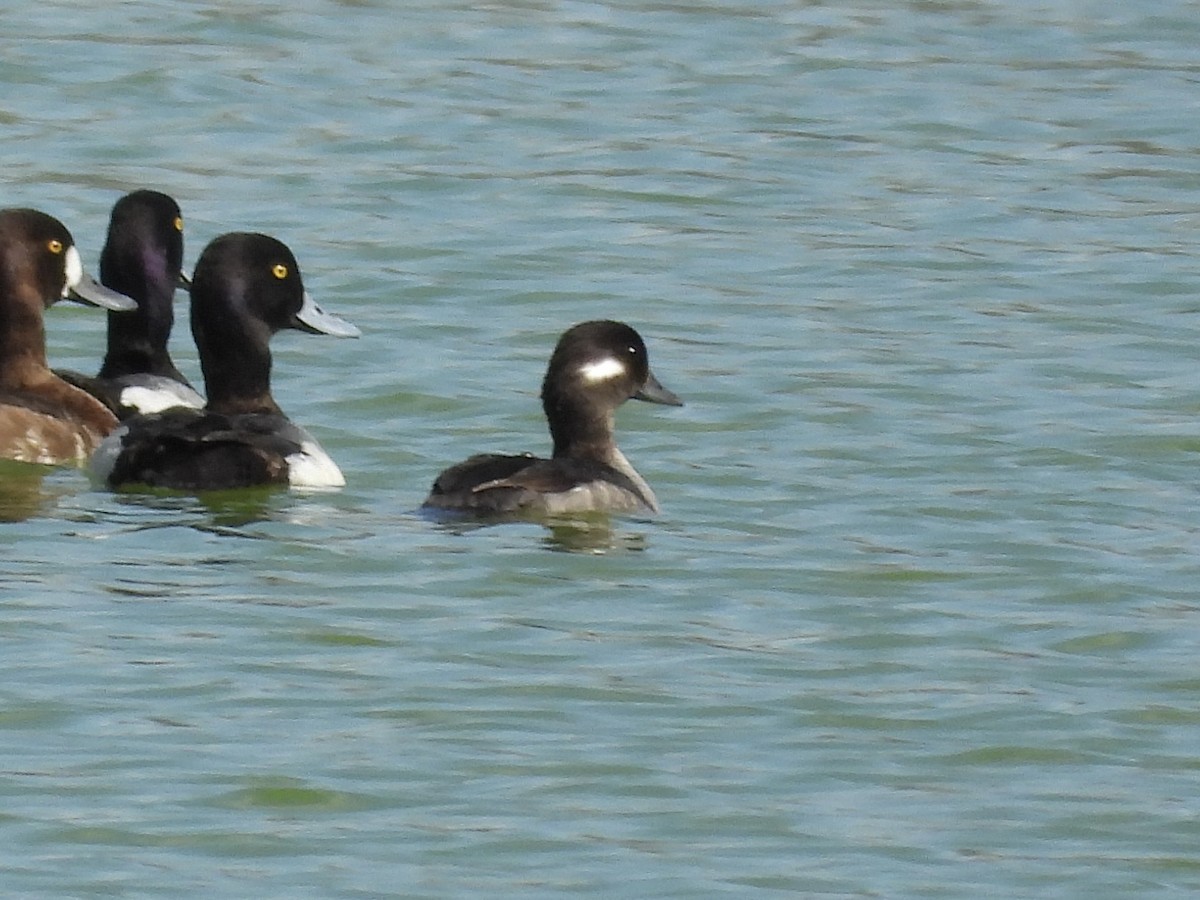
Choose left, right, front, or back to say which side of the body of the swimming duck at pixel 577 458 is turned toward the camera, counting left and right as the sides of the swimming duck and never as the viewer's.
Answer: right

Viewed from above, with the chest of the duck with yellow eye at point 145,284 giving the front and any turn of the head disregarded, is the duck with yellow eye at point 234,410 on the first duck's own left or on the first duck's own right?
on the first duck's own right

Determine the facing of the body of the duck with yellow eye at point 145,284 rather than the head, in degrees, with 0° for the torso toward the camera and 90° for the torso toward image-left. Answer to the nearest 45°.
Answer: approximately 225°

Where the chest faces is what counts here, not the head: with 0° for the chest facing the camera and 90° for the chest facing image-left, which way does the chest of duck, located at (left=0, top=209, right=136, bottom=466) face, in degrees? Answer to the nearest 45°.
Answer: approximately 270°

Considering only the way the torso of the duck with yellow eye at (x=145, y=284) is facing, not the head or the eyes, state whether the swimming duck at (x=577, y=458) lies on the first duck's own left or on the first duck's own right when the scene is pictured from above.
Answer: on the first duck's own right

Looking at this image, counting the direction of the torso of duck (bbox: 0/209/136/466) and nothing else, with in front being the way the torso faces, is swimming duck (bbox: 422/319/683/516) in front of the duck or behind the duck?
in front

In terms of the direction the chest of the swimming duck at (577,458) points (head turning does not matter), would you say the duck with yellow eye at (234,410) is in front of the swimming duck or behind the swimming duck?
behind

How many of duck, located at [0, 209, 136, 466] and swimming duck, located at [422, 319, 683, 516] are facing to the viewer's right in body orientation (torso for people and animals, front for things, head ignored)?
2
